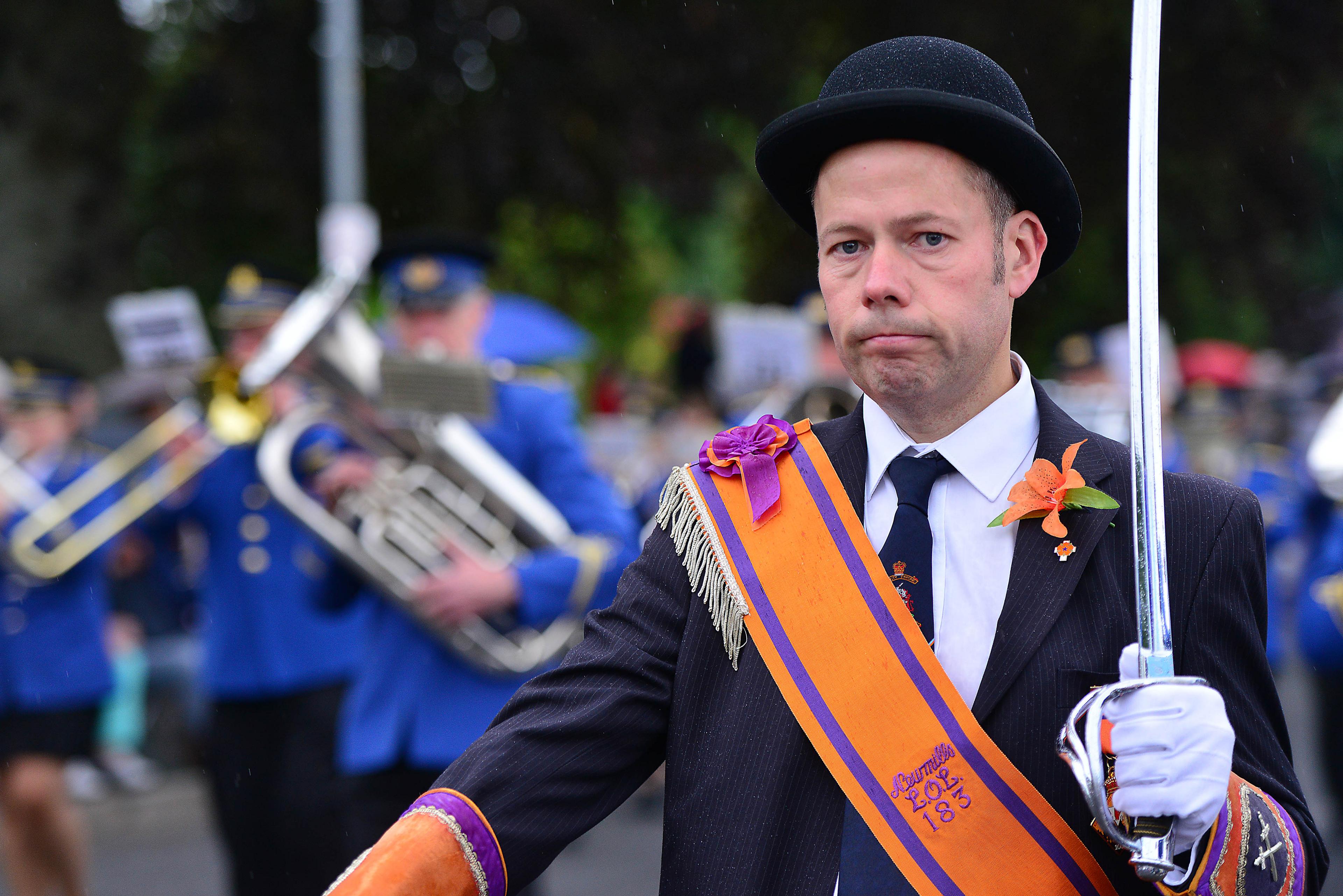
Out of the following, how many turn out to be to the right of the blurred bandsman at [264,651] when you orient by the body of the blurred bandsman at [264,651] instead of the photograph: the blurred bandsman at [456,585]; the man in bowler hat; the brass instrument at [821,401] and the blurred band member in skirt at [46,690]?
1

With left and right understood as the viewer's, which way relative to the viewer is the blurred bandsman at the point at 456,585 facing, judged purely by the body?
facing the viewer and to the left of the viewer

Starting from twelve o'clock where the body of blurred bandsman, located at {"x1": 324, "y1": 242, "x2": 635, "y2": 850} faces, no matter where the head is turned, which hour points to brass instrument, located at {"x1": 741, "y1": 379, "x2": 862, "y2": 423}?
The brass instrument is roughly at 7 o'clock from the blurred bandsman.

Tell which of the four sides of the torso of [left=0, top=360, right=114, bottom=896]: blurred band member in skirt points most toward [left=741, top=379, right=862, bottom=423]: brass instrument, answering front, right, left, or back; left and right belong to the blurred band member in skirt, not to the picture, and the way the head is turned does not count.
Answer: left

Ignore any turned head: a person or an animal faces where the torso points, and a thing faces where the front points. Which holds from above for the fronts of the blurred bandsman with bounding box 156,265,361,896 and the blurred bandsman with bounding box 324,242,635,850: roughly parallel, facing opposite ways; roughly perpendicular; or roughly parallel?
roughly parallel

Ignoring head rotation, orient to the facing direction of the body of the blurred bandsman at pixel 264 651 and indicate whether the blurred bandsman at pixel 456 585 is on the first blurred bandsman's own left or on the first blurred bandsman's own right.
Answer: on the first blurred bandsman's own left

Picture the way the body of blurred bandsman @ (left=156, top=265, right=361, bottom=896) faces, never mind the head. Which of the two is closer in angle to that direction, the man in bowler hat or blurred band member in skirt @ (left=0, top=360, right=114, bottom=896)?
the man in bowler hat

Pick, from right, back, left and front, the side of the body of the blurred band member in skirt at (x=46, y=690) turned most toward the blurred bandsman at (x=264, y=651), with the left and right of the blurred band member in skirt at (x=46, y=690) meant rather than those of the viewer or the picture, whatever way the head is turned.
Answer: left

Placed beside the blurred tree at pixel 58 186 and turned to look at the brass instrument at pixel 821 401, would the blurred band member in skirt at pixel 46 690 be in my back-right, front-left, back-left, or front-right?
front-right
